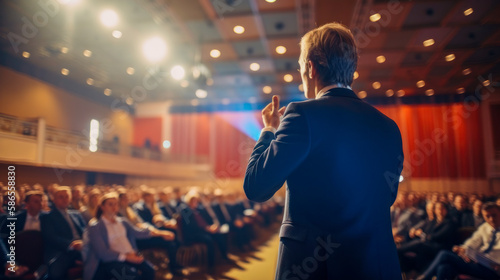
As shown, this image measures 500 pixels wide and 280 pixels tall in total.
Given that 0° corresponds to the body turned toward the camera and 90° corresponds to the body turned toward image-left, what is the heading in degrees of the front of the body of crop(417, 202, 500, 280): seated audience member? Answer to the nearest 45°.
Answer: approximately 45°

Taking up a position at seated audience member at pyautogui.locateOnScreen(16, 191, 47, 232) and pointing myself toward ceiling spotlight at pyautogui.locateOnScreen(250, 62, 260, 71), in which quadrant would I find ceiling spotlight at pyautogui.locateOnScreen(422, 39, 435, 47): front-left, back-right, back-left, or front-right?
front-right

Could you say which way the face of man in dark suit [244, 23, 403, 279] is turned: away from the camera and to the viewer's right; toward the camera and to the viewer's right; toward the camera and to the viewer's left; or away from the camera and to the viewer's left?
away from the camera and to the viewer's left

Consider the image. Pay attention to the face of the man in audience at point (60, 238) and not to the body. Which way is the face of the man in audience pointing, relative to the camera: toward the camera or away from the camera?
toward the camera

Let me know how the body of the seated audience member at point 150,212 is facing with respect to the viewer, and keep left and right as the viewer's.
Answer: facing the viewer and to the right of the viewer

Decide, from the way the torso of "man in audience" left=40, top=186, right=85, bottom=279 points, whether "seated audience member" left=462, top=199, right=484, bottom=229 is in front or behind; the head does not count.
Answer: in front

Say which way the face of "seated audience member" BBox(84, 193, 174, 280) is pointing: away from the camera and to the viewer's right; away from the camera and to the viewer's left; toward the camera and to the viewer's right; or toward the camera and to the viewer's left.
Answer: toward the camera and to the viewer's right

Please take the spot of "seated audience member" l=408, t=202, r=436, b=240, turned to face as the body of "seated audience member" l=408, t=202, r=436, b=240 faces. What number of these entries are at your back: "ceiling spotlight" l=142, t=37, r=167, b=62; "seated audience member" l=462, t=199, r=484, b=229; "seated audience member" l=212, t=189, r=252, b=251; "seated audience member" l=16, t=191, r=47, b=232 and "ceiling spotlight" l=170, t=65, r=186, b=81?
1
